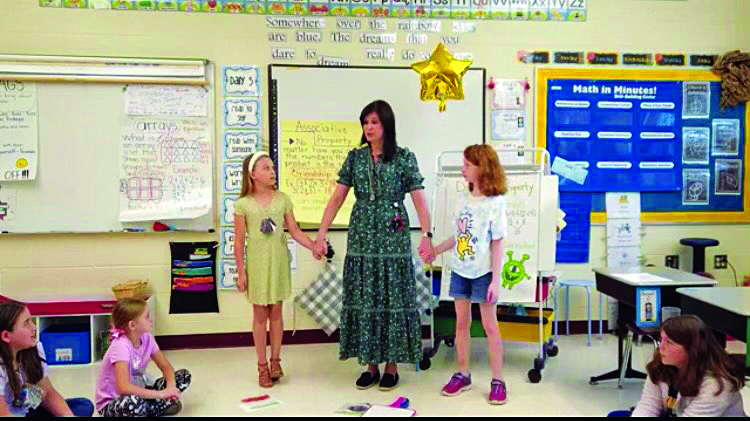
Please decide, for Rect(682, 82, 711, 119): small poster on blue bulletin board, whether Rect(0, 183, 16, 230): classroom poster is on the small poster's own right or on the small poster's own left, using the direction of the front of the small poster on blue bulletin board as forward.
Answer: on the small poster's own right

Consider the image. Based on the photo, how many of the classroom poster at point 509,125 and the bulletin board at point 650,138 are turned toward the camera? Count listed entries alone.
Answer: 2

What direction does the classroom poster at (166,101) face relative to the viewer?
toward the camera

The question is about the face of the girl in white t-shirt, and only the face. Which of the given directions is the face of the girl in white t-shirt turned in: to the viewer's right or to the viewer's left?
to the viewer's left

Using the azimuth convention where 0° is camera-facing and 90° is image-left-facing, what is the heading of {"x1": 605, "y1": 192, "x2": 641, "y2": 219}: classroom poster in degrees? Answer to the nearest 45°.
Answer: approximately 0°

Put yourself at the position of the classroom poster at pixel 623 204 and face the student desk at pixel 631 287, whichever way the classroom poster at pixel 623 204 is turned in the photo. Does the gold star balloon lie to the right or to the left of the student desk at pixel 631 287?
right

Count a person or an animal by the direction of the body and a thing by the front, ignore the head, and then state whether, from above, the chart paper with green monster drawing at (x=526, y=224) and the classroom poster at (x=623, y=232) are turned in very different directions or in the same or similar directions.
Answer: same or similar directions

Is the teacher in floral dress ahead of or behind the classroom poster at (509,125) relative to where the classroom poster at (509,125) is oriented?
ahead

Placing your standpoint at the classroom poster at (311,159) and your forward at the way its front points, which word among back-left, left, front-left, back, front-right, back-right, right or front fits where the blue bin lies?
right

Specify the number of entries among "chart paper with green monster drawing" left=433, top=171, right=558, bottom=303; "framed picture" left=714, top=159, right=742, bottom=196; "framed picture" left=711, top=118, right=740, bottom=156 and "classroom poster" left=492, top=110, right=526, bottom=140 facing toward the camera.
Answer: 4

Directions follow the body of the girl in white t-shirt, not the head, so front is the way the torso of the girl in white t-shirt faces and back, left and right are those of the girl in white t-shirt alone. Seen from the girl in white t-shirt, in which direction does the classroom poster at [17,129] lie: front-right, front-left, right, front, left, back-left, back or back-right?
front-right

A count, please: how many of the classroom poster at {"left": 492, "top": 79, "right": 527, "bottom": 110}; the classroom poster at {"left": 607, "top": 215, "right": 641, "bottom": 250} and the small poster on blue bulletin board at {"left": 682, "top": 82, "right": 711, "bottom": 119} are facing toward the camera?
3

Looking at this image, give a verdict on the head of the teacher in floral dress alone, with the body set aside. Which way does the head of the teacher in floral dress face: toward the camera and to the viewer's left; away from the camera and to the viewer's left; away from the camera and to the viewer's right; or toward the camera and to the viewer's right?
toward the camera and to the viewer's left

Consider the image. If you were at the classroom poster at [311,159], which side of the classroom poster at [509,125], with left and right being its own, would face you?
right

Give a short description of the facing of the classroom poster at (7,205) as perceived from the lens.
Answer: facing the viewer

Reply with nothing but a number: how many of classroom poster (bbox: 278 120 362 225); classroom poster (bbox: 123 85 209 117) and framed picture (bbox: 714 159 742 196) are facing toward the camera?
3

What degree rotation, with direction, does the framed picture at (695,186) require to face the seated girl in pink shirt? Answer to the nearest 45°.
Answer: approximately 45° to its right
